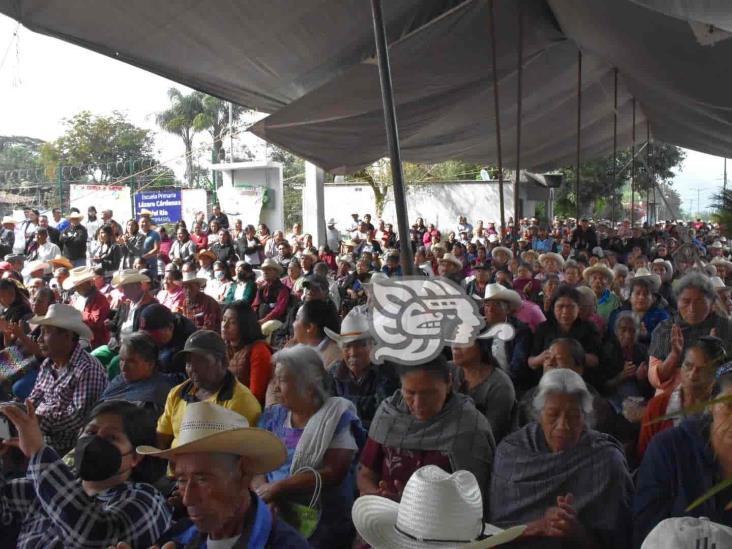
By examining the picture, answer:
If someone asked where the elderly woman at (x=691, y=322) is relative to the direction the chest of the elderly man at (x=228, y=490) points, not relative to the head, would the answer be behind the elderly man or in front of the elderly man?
behind

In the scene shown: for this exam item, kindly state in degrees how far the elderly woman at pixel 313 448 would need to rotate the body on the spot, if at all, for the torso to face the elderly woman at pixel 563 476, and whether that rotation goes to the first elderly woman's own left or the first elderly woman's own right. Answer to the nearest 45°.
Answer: approximately 90° to the first elderly woman's own left

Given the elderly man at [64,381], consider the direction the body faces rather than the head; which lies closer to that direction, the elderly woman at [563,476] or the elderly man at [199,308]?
the elderly woman

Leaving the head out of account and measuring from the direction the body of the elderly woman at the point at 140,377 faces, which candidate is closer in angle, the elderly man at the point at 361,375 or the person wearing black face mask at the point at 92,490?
the person wearing black face mask

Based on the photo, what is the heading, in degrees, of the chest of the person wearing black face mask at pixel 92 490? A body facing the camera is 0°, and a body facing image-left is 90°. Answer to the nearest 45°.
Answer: approximately 45°

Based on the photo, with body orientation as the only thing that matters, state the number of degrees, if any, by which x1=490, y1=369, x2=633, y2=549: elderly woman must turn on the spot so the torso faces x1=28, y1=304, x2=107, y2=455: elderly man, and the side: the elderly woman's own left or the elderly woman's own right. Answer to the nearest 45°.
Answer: approximately 90° to the elderly woman's own right

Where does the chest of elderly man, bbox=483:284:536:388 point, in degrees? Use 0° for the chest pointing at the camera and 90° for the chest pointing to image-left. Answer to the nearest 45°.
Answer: approximately 45°

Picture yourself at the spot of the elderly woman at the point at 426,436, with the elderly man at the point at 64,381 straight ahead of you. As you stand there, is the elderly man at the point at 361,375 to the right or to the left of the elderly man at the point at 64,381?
right

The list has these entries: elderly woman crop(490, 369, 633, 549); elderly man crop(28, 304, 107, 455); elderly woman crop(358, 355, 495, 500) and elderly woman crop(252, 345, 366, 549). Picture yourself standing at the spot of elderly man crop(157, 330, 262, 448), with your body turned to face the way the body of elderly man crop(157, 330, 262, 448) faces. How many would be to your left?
3

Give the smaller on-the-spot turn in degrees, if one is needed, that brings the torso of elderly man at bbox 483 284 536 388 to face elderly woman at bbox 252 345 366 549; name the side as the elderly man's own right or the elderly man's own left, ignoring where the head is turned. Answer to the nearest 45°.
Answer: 0° — they already face them

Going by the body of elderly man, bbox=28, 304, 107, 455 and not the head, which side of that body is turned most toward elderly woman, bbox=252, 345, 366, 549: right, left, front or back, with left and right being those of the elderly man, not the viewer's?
left

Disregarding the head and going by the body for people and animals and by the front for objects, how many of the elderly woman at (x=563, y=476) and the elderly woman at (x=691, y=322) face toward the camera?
2
